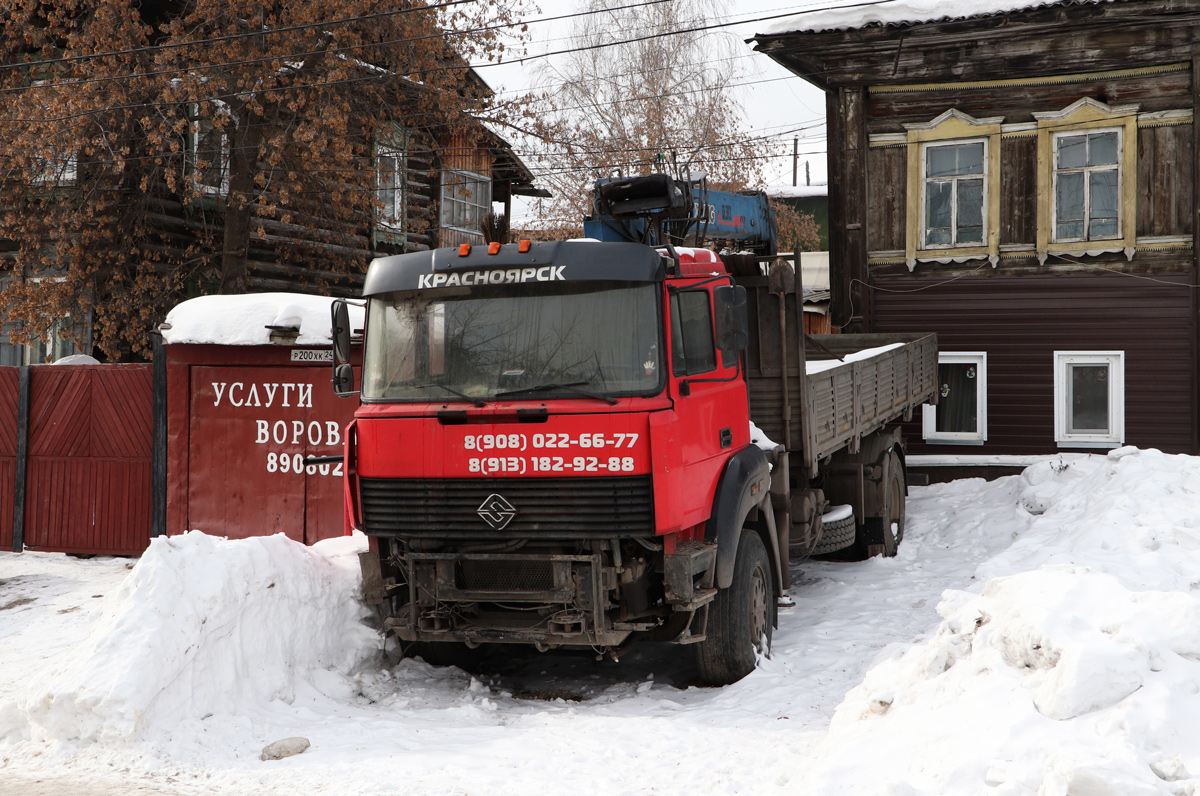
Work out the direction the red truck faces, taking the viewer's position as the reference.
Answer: facing the viewer and to the left of the viewer

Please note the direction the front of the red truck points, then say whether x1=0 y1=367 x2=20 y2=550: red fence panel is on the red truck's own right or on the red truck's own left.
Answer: on the red truck's own right

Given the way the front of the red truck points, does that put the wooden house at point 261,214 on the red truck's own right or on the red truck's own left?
on the red truck's own right

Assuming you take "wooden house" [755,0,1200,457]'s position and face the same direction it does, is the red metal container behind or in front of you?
in front

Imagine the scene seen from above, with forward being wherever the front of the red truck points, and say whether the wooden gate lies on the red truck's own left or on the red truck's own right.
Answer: on the red truck's own right

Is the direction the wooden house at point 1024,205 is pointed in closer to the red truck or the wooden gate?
the red truck

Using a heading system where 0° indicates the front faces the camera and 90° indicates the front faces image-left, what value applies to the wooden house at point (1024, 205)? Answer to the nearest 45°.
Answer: approximately 0°

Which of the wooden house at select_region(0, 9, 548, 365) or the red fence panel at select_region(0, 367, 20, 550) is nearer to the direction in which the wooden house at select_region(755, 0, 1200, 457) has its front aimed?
the red fence panel

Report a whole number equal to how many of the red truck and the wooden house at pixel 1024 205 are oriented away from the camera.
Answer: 0

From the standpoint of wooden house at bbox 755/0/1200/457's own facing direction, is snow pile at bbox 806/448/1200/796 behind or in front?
in front
